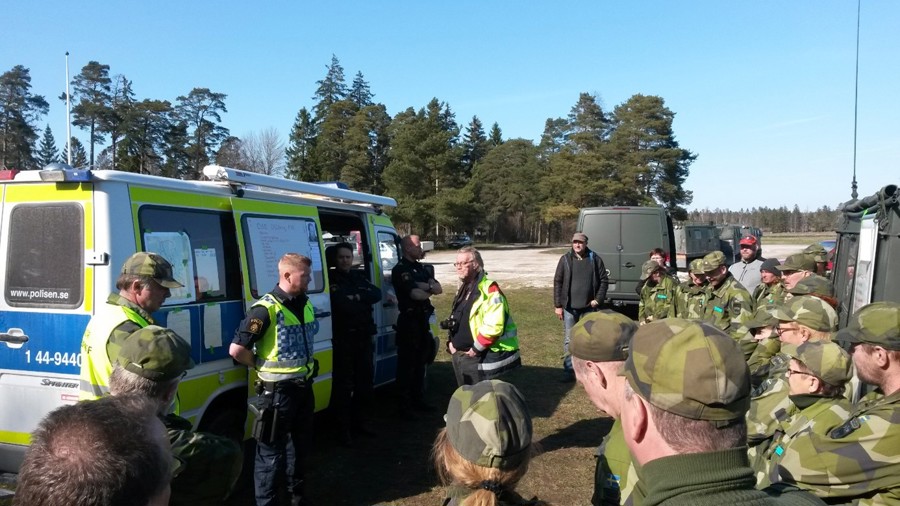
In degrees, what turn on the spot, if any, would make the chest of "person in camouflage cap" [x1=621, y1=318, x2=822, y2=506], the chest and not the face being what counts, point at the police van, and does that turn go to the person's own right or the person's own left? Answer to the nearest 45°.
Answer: approximately 45° to the person's own left

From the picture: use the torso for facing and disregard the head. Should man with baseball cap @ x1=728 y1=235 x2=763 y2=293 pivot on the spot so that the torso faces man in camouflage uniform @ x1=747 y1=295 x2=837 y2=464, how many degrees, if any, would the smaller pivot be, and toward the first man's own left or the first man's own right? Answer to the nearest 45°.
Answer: approximately 45° to the first man's own left

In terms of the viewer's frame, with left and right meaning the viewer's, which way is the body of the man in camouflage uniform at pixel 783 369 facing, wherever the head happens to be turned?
facing to the left of the viewer

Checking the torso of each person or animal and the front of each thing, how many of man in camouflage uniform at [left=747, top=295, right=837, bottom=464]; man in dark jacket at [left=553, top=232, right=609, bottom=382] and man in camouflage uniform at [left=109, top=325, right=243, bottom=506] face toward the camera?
1

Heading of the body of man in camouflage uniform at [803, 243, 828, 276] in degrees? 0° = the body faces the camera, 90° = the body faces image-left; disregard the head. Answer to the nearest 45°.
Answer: approximately 90°

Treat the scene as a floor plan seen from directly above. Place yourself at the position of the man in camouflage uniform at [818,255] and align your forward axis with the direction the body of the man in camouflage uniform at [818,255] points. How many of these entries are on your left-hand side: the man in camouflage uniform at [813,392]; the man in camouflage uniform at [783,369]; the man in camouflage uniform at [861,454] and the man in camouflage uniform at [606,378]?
4

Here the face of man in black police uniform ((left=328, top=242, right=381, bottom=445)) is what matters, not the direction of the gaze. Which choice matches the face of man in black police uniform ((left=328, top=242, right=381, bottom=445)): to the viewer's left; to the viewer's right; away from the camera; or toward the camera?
toward the camera

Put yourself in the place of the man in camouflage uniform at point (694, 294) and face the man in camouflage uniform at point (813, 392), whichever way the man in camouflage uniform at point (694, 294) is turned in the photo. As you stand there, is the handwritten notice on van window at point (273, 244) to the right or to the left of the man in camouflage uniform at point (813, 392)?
right

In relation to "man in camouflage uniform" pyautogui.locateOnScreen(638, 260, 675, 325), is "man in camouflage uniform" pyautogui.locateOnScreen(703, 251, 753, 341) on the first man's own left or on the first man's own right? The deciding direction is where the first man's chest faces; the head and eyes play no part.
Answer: on the first man's own left

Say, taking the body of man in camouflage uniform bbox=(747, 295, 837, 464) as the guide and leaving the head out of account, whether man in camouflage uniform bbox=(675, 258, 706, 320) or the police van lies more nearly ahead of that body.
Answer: the police van

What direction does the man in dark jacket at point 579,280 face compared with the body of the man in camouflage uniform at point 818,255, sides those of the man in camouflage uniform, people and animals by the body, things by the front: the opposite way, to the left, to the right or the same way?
to the left

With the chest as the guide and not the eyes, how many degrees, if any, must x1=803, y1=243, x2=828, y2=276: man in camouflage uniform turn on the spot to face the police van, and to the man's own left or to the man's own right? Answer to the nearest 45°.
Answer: approximately 45° to the man's own left

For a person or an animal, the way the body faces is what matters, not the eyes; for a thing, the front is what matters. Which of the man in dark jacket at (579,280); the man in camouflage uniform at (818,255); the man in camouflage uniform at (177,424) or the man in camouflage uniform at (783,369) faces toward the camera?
the man in dark jacket

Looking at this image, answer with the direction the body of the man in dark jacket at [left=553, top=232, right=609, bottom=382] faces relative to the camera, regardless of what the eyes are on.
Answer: toward the camera

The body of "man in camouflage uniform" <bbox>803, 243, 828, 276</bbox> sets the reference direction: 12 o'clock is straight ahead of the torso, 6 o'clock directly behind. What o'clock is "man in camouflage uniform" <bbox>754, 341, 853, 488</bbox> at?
"man in camouflage uniform" <bbox>754, 341, 853, 488</bbox> is roughly at 9 o'clock from "man in camouflage uniform" <bbox>803, 243, 828, 276</bbox>.
